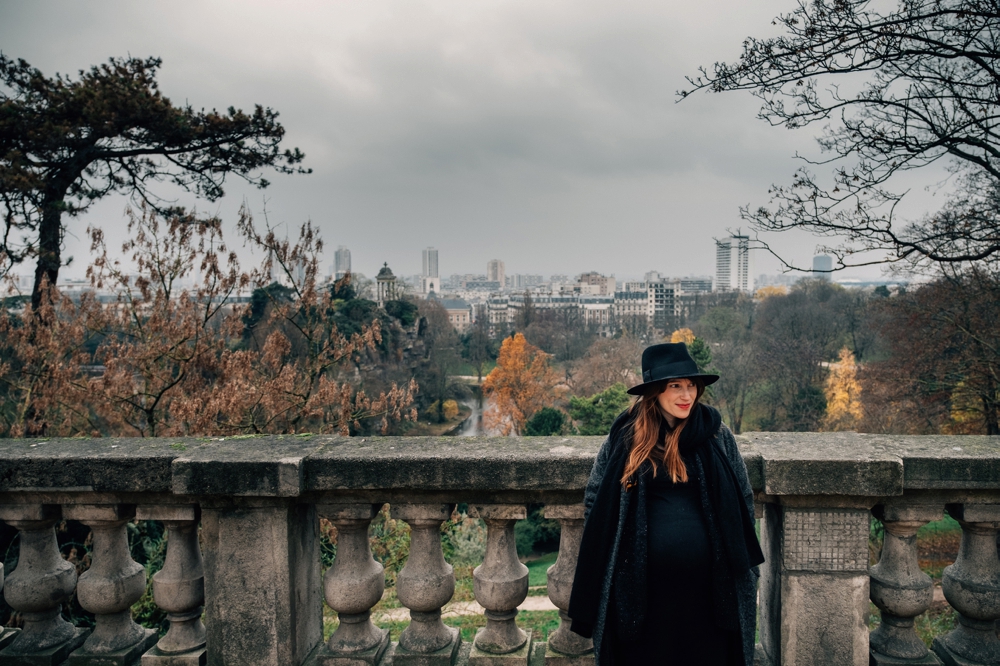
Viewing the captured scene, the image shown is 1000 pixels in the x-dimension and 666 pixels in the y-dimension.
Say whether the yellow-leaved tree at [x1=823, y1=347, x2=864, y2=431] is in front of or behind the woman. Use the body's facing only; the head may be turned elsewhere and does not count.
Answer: behind

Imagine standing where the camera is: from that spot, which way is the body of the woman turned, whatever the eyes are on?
toward the camera
